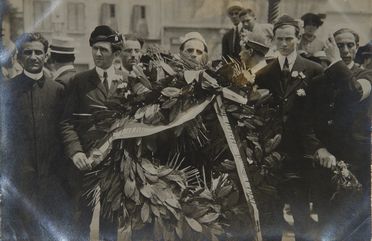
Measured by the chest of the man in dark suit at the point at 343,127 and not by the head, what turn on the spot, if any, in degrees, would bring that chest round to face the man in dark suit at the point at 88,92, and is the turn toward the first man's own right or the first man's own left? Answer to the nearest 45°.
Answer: approximately 45° to the first man's own right

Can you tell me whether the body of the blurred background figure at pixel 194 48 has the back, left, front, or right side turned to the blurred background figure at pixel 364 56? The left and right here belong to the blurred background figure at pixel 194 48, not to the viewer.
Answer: left

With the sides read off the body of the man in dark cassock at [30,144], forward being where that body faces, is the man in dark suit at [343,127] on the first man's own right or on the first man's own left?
on the first man's own left

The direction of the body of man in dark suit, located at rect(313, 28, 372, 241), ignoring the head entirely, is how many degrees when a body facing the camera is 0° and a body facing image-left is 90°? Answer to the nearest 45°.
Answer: approximately 45°

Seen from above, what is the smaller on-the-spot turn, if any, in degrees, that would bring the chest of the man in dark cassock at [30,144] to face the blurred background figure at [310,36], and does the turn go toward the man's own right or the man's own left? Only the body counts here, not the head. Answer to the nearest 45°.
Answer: approximately 90° to the man's own left
